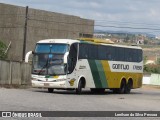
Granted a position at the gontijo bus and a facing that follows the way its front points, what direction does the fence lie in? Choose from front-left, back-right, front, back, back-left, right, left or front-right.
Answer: right

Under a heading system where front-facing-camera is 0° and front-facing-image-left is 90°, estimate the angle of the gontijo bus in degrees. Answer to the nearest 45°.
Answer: approximately 45°
